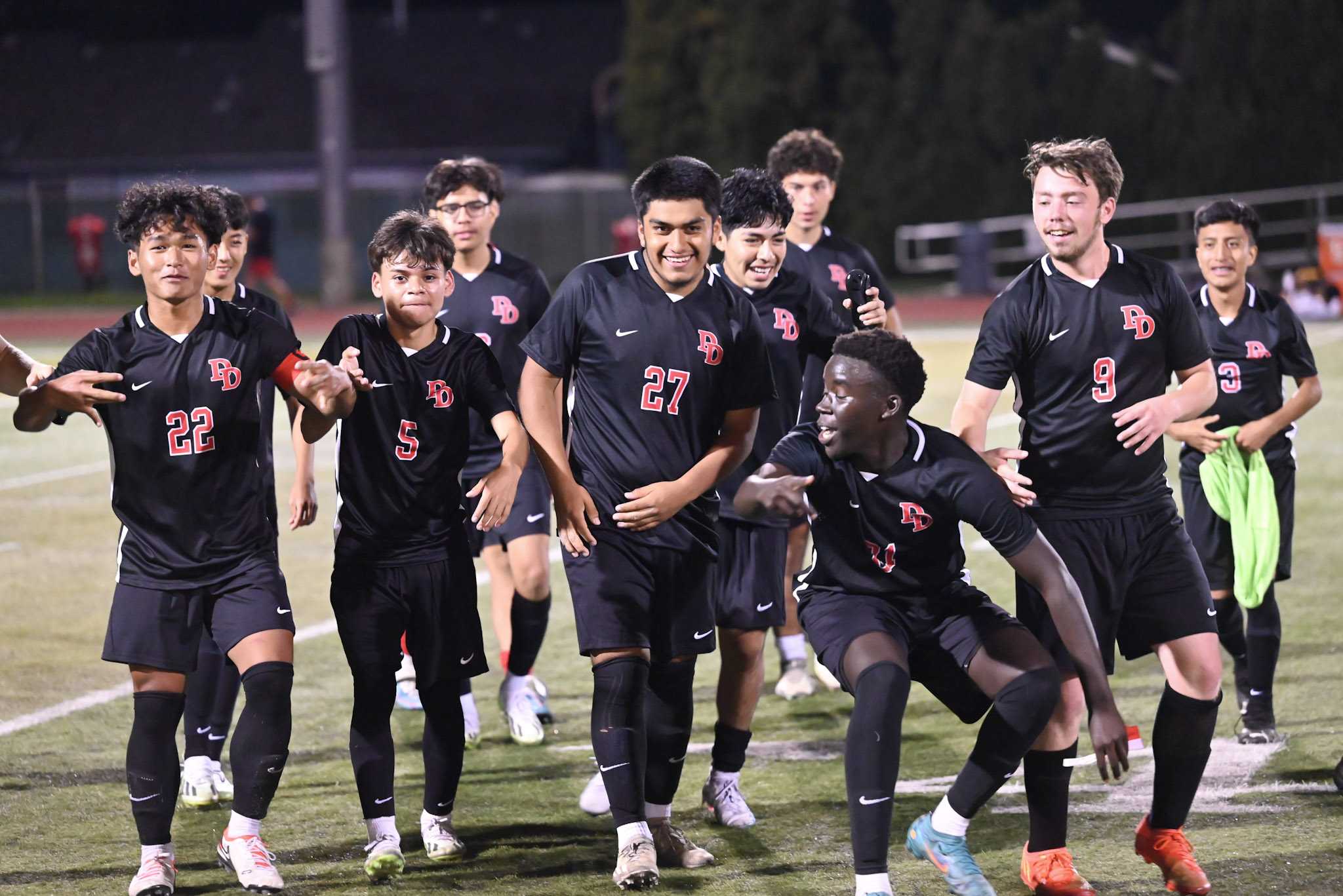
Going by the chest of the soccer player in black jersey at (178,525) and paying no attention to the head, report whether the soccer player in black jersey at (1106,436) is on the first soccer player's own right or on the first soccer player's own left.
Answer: on the first soccer player's own left

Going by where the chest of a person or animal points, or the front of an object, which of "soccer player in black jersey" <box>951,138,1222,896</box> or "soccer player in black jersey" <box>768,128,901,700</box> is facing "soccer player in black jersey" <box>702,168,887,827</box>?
"soccer player in black jersey" <box>768,128,901,700</box>

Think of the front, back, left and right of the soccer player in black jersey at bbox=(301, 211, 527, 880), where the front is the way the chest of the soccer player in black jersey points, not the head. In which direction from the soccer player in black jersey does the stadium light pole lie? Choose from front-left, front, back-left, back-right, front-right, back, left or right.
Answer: back

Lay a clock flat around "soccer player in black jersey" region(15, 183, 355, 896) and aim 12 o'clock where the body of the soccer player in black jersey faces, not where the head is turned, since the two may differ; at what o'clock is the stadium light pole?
The stadium light pole is roughly at 6 o'clock from the soccer player in black jersey.

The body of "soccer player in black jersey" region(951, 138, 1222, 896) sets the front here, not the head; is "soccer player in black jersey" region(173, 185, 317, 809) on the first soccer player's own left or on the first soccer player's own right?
on the first soccer player's own right

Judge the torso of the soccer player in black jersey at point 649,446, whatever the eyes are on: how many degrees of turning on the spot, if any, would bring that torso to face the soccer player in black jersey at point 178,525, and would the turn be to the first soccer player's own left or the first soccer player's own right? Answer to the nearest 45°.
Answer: approximately 90° to the first soccer player's own right

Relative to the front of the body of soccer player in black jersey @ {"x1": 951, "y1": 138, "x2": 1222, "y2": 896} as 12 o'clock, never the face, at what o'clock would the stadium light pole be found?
The stadium light pole is roughly at 5 o'clock from the soccer player in black jersey.

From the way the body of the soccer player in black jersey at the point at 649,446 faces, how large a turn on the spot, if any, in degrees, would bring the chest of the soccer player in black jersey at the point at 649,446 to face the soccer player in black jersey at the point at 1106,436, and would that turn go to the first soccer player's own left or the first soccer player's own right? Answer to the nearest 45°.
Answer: approximately 90° to the first soccer player's own left

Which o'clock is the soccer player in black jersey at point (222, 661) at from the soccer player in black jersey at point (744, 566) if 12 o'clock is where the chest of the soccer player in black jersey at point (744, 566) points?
the soccer player in black jersey at point (222, 661) is roughly at 3 o'clock from the soccer player in black jersey at point (744, 566).

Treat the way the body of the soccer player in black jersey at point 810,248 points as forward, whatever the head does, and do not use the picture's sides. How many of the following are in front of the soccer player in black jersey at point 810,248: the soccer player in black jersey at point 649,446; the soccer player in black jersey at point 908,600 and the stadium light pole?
2

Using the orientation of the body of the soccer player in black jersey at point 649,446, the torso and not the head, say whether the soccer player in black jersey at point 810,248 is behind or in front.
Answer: behind

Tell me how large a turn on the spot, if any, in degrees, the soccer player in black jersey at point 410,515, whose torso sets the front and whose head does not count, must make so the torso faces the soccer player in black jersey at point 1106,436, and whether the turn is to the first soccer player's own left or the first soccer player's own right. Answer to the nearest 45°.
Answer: approximately 90° to the first soccer player's own left
